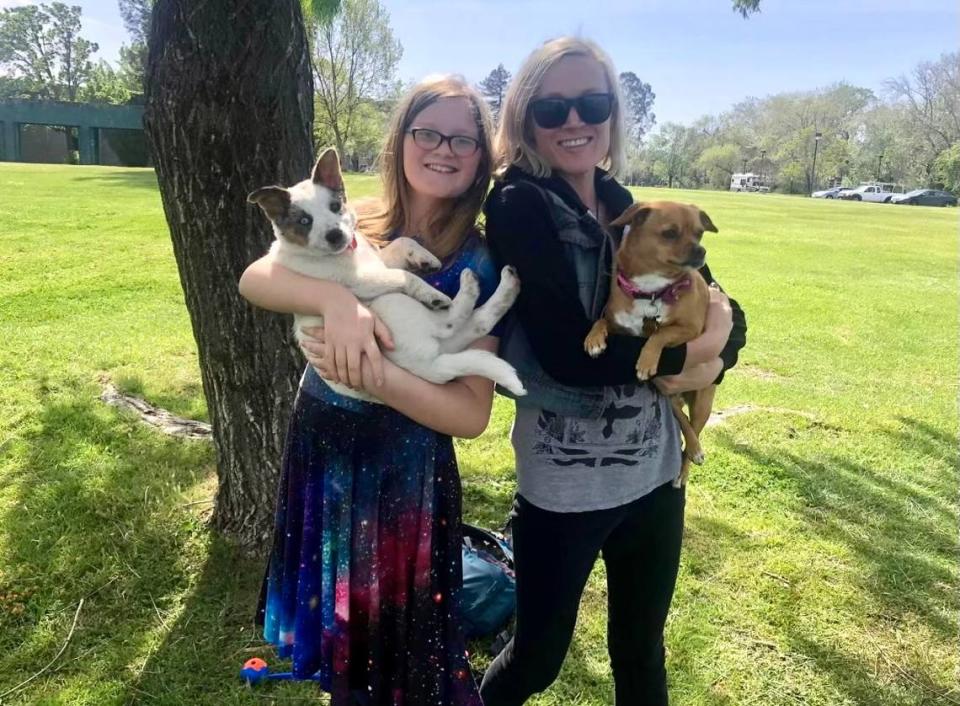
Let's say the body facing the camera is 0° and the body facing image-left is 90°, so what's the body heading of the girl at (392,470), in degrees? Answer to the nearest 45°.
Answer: approximately 0°

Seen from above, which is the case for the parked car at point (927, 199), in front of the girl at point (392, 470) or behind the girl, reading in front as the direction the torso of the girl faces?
behind

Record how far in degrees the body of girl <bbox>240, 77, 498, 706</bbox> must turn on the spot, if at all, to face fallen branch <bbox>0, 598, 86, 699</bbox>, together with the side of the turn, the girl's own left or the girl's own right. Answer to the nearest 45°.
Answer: approximately 135° to the girl's own right

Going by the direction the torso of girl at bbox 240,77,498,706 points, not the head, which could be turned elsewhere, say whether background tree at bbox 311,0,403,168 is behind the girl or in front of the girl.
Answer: behind
